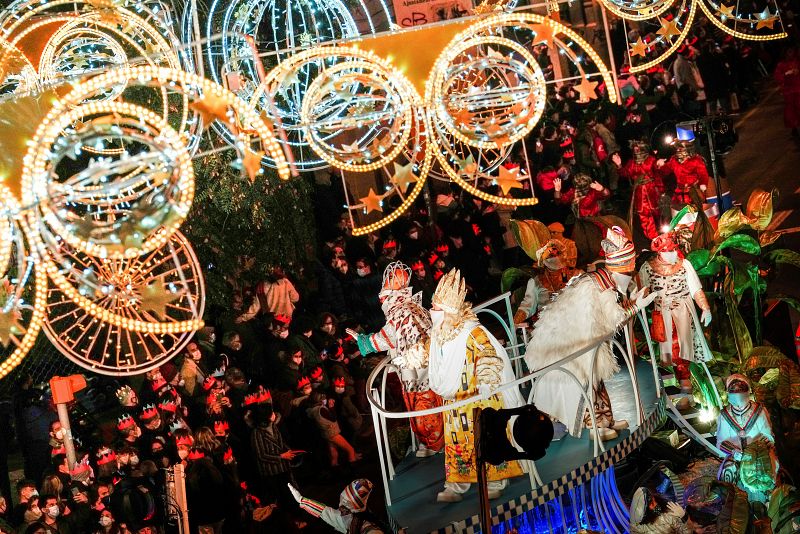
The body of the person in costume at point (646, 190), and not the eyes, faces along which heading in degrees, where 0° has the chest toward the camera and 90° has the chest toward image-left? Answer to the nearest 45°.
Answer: approximately 45°

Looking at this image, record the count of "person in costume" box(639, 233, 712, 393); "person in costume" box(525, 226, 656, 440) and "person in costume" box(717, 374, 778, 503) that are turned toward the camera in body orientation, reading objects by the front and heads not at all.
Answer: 2

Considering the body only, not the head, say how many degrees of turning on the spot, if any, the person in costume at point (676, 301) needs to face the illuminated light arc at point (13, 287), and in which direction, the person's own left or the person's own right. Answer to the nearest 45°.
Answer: approximately 45° to the person's own right

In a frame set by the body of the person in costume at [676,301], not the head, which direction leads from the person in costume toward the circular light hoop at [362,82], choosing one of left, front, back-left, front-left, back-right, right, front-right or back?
front-right

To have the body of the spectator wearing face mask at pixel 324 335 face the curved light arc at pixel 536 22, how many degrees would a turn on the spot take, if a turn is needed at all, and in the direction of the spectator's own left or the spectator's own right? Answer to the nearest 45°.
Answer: approximately 90° to the spectator's own left

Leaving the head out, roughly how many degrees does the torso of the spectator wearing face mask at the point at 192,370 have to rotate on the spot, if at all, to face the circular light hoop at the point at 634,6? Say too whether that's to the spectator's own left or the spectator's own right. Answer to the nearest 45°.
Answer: approximately 45° to the spectator's own left

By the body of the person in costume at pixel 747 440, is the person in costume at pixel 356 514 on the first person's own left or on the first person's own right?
on the first person's own right

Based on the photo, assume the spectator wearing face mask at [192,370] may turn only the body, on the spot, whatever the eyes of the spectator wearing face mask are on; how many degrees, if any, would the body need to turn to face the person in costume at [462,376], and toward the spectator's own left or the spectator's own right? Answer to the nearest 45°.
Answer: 0° — they already face them

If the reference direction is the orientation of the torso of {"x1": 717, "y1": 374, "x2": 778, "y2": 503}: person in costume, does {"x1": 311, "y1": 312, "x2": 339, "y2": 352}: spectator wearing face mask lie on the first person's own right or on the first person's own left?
on the first person's own right
